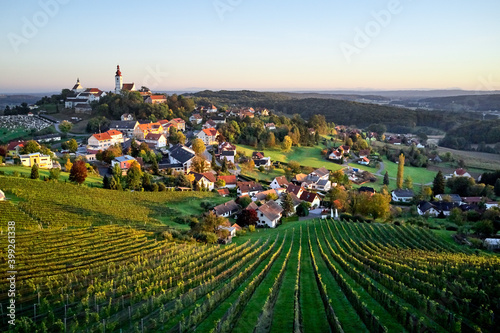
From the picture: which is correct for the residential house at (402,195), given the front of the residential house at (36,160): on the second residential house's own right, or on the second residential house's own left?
on the second residential house's own left

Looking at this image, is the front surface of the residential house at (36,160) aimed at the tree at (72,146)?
no

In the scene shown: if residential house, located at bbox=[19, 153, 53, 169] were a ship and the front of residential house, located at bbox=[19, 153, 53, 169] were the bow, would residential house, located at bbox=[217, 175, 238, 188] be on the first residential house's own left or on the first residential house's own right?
on the first residential house's own left

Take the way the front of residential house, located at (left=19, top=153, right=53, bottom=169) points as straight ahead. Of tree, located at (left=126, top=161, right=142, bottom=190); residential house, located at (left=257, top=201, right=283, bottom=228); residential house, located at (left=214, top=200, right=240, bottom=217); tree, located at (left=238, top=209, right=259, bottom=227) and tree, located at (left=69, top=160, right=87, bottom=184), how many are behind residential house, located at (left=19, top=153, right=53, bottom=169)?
0

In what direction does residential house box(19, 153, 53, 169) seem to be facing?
toward the camera

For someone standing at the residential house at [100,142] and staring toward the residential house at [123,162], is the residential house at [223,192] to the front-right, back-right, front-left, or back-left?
front-left

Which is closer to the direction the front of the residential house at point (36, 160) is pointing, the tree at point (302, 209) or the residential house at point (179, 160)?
the tree

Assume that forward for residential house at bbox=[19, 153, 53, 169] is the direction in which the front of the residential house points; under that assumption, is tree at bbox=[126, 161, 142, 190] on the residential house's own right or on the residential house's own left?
on the residential house's own left

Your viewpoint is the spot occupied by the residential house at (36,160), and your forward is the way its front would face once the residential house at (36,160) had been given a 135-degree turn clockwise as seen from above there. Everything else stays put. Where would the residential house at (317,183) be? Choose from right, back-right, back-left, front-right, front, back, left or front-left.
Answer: back-right

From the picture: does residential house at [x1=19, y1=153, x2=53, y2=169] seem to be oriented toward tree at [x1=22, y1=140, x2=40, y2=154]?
no

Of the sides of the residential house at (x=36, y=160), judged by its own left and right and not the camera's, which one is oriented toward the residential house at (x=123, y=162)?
left
